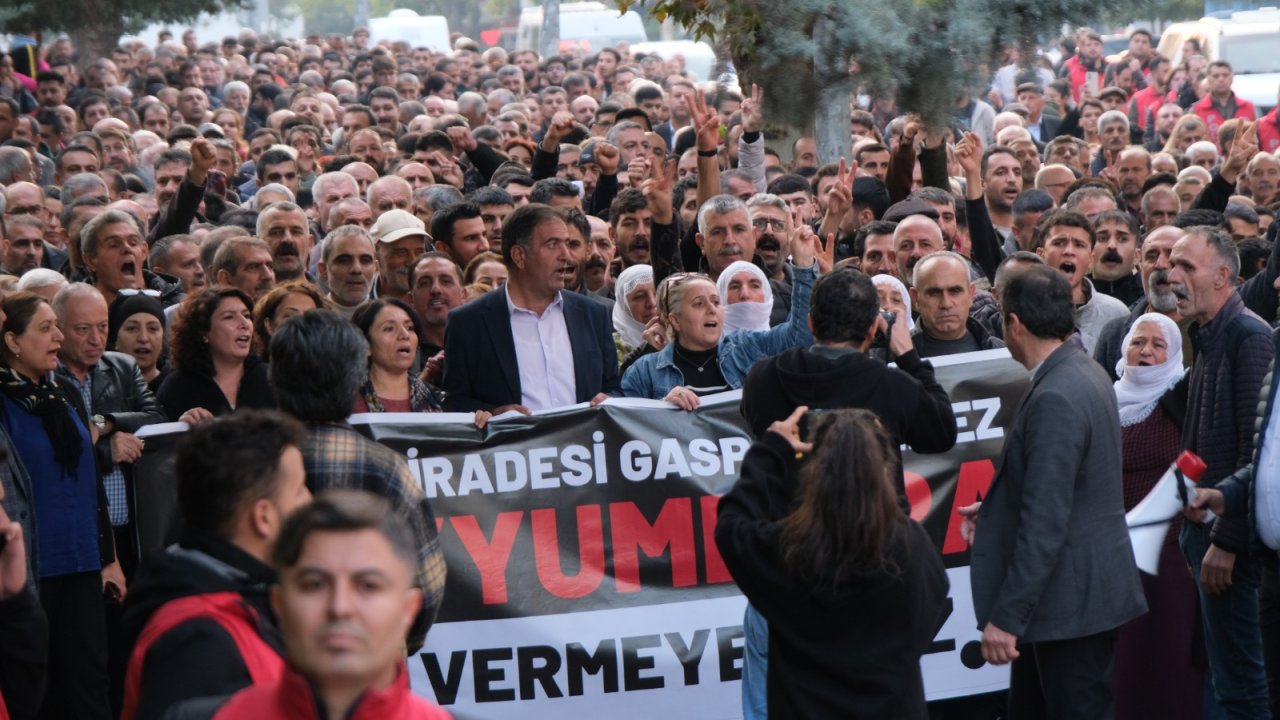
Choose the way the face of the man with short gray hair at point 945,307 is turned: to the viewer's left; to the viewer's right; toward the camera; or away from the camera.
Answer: toward the camera

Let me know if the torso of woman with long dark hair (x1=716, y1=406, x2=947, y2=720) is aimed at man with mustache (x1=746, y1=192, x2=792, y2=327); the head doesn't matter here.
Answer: yes

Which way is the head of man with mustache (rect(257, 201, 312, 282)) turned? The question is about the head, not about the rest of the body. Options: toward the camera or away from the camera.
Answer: toward the camera

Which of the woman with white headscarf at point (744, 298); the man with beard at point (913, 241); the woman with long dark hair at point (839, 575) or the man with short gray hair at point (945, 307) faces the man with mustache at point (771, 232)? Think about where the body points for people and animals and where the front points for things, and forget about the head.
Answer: the woman with long dark hair

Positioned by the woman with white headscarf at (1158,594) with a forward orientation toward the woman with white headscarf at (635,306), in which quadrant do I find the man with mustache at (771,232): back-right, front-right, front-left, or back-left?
front-right

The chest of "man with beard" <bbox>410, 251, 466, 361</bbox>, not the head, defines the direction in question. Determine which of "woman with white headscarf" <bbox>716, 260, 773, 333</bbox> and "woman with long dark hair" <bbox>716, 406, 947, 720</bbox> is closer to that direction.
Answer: the woman with long dark hair

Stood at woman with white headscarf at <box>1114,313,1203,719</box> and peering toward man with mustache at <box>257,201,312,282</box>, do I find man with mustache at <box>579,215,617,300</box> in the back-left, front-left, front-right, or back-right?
front-right

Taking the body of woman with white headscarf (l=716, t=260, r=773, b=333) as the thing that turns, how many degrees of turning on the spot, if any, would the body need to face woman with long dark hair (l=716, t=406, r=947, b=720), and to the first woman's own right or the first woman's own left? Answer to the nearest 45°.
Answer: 0° — they already face them

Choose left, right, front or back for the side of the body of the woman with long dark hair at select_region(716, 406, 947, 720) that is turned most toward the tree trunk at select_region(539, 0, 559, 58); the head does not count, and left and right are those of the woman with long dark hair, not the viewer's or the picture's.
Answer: front

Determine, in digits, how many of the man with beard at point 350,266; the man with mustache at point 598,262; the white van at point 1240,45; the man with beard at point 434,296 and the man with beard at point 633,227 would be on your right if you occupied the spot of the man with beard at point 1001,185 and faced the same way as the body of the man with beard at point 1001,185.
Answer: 4

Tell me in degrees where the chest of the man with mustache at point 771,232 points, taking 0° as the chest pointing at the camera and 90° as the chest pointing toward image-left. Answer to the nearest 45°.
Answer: approximately 0°

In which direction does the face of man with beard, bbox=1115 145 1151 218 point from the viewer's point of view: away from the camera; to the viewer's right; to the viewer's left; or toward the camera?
toward the camera

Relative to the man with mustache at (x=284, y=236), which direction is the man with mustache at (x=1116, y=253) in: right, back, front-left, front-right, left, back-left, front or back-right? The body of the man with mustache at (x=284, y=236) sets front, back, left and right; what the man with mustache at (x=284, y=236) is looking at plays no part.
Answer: left

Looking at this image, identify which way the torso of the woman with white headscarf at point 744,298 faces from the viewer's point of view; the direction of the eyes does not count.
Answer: toward the camera

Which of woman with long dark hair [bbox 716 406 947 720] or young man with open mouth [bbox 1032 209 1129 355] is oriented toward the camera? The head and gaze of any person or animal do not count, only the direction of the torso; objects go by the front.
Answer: the young man with open mouth

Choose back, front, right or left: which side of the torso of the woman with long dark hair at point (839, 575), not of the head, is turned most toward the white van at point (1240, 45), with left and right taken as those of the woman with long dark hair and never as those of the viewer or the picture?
front

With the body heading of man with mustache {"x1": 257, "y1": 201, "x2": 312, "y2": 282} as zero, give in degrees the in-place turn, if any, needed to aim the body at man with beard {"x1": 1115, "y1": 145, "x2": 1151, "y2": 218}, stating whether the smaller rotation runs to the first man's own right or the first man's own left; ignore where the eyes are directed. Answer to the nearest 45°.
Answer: approximately 90° to the first man's own left

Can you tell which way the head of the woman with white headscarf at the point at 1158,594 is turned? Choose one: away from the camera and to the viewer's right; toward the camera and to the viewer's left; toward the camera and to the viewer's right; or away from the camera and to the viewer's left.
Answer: toward the camera and to the viewer's left

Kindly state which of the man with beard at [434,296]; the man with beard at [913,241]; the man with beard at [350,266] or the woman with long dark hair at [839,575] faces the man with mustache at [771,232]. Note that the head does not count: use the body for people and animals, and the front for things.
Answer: the woman with long dark hair

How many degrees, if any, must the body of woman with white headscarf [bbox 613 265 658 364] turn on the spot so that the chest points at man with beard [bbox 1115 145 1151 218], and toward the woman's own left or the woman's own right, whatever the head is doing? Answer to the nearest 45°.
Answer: approximately 90° to the woman's own left
